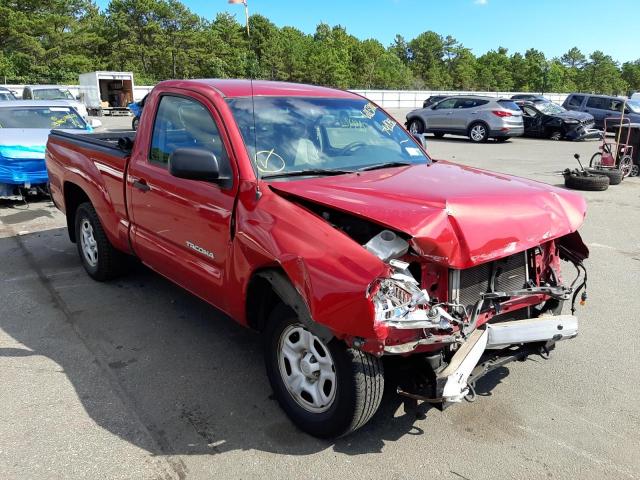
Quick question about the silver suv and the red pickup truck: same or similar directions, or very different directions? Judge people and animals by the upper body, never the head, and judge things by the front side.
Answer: very different directions

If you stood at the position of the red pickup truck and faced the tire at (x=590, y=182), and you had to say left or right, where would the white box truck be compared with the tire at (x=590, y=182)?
left

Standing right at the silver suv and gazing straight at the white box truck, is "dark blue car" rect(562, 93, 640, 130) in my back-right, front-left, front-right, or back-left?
back-right

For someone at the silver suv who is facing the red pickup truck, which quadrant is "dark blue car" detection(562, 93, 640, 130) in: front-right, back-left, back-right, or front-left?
back-left

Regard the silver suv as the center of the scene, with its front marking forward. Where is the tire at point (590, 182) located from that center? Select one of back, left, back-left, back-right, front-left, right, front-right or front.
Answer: back-left

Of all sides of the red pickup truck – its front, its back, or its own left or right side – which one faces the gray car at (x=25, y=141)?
back

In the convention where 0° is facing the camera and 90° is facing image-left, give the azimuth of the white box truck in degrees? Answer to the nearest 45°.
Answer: approximately 135°

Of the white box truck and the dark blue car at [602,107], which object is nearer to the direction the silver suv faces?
the white box truck

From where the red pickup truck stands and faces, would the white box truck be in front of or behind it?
behind
